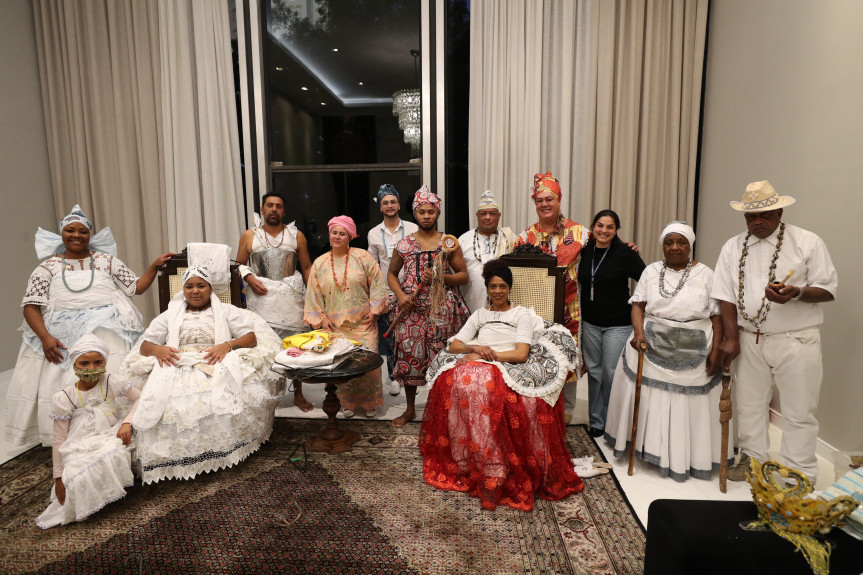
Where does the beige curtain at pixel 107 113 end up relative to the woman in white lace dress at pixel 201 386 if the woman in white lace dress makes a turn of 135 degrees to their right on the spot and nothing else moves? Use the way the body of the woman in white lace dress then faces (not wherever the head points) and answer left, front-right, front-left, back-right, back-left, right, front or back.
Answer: front-right

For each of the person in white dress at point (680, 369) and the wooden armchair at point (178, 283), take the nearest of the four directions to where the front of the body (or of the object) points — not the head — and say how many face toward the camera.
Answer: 2

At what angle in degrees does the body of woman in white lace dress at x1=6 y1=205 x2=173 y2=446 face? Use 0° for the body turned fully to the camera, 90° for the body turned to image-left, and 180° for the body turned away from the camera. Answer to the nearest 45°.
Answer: approximately 0°

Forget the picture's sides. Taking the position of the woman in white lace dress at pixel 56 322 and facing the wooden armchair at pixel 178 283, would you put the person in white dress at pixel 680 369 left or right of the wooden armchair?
right

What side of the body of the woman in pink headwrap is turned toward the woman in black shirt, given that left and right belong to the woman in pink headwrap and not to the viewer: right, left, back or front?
left
